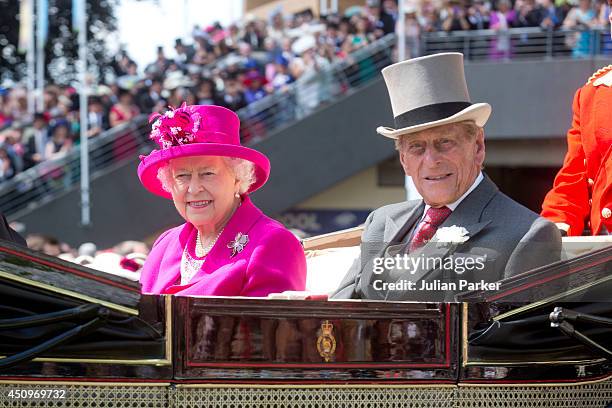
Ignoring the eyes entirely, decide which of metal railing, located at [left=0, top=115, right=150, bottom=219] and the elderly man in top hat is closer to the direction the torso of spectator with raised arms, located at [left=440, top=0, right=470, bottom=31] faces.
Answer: the elderly man in top hat

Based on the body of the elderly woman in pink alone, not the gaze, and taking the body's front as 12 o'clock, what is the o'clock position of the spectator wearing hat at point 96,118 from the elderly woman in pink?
The spectator wearing hat is roughly at 4 o'clock from the elderly woman in pink.

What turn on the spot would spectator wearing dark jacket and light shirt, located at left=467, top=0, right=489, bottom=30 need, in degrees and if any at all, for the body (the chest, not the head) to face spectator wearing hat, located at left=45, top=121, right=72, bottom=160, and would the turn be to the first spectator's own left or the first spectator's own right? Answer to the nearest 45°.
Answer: approximately 90° to the first spectator's own right

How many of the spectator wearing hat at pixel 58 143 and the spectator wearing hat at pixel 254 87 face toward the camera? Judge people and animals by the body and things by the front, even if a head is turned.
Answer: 2

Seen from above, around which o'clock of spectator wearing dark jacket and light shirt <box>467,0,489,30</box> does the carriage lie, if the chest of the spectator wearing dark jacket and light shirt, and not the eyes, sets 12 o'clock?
The carriage is roughly at 12 o'clock from the spectator wearing dark jacket and light shirt.
